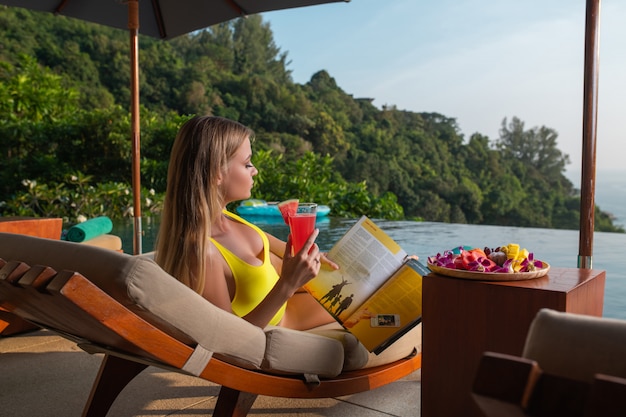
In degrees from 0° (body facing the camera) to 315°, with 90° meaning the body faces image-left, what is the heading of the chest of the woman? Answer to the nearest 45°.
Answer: approximately 270°

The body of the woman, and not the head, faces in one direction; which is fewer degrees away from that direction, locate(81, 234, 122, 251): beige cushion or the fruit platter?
the fruit platter

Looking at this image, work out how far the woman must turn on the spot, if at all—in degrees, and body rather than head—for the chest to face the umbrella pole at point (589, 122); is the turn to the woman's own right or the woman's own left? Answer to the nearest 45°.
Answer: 0° — they already face it

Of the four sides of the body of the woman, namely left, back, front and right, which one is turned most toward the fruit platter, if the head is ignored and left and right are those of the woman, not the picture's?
front

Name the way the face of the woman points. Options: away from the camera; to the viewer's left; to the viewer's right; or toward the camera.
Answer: to the viewer's right

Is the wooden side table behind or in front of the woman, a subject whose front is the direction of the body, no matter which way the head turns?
in front
